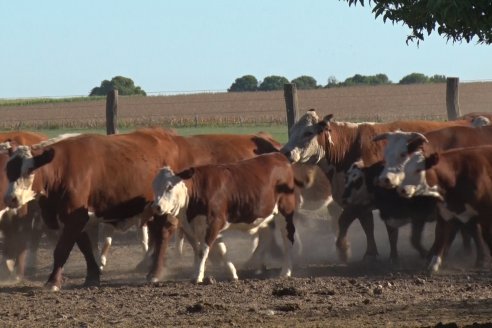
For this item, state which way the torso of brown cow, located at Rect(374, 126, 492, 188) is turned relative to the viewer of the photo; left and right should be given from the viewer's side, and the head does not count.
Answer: facing to the left of the viewer

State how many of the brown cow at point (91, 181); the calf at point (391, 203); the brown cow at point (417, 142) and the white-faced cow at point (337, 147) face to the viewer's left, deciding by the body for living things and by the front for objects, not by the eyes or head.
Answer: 4

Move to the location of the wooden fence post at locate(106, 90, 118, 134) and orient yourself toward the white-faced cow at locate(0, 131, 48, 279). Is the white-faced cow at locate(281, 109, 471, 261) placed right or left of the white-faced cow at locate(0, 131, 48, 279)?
left

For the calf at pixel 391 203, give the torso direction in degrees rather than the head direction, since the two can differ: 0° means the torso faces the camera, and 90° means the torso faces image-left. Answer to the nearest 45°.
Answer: approximately 90°

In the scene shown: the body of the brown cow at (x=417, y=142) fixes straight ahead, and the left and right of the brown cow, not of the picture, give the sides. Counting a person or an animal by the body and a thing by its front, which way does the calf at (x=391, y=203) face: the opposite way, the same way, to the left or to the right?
the same way

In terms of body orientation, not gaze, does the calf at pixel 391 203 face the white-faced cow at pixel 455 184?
no

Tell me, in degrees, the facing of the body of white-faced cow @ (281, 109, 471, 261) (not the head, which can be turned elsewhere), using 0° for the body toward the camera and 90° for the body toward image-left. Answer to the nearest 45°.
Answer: approximately 90°

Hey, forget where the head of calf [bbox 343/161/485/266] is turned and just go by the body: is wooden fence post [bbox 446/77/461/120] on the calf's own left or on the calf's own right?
on the calf's own right

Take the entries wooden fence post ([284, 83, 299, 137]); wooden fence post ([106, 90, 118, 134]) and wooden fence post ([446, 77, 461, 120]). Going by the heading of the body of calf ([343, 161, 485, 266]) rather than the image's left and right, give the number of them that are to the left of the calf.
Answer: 0

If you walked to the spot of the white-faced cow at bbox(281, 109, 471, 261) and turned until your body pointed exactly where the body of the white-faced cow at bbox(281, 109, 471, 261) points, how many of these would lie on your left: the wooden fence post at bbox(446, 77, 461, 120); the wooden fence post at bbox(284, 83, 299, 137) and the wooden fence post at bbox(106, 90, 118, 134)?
0

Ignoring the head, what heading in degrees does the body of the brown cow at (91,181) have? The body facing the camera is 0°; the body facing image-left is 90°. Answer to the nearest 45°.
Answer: approximately 90°

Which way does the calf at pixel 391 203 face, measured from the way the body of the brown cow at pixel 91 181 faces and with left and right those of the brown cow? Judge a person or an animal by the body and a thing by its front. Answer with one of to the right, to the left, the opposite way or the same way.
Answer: the same way

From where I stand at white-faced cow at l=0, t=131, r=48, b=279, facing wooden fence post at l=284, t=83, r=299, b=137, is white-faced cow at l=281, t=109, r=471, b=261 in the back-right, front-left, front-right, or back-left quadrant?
front-right
